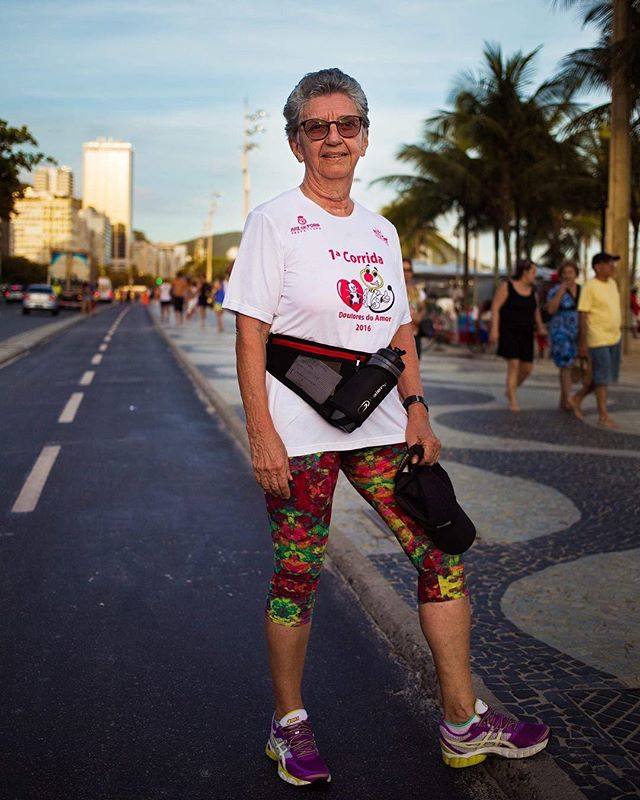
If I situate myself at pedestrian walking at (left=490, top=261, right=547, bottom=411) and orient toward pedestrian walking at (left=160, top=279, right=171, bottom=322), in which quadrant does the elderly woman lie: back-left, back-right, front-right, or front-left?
back-left

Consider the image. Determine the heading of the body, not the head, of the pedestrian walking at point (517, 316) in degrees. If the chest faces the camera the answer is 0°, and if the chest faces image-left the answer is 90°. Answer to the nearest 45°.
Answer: approximately 315°

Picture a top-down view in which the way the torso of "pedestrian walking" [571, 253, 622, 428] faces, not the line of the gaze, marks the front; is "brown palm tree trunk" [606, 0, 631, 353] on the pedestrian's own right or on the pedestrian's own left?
on the pedestrian's own left

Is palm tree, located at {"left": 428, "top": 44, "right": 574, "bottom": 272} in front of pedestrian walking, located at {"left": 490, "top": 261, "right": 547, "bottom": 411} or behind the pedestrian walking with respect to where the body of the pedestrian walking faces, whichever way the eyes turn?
behind

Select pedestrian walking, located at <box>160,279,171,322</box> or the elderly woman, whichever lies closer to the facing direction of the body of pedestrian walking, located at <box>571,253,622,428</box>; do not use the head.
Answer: the elderly woman

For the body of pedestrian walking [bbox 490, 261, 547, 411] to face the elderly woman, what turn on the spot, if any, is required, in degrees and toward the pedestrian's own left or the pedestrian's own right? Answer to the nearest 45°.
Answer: approximately 45° to the pedestrian's own right

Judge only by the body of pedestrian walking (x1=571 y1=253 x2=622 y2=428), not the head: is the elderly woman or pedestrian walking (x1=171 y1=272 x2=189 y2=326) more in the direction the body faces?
the elderly woman
